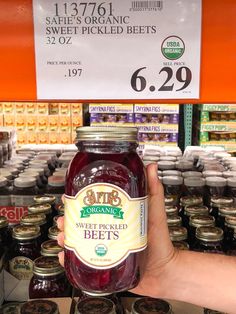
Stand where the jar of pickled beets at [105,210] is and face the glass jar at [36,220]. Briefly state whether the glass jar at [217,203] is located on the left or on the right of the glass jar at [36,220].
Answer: right

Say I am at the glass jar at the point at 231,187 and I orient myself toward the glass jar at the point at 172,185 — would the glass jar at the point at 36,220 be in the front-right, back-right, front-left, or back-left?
front-left

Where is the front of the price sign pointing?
toward the camera

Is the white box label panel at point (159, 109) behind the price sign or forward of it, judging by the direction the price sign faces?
behind

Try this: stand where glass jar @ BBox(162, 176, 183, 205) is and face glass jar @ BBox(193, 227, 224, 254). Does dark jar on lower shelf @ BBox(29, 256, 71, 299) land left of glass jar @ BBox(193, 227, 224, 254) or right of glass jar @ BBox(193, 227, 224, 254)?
right
